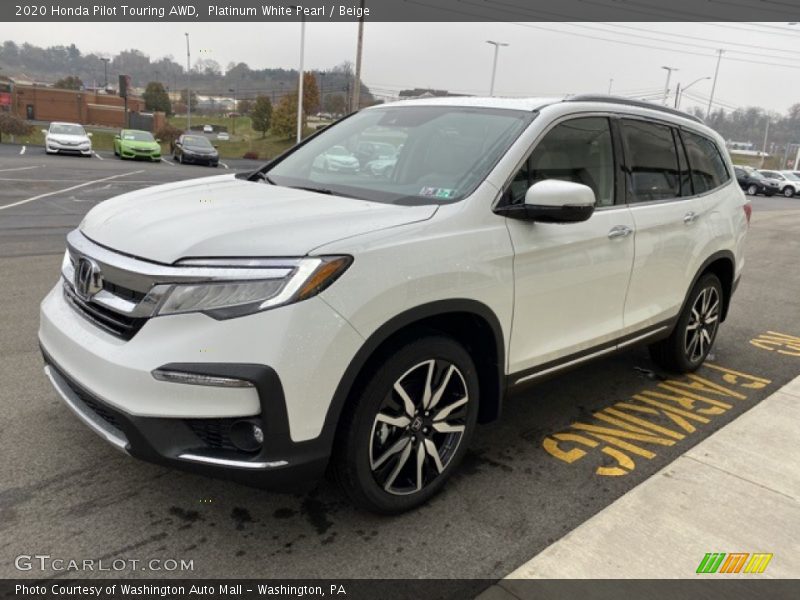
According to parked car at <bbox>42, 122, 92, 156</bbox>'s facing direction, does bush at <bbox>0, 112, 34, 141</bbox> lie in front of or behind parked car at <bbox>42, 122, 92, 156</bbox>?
behind

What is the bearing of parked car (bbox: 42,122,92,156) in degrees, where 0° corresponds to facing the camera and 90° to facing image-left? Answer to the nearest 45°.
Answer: approximately 0°

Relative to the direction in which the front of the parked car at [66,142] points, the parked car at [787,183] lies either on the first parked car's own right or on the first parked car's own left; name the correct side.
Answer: on the first parked car's own left

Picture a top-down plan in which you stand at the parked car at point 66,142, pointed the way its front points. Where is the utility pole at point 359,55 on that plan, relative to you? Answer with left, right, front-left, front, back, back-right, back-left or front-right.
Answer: left

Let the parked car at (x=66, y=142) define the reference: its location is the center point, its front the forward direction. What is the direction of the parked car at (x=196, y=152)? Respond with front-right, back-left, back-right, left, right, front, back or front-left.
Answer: left

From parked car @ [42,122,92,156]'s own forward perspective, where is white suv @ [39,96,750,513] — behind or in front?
in front

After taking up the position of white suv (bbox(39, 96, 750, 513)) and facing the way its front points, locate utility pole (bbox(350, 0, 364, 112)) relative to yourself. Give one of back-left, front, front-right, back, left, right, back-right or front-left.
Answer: back-right

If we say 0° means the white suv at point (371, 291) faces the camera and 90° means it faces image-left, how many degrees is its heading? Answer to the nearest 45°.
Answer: approximately 45°

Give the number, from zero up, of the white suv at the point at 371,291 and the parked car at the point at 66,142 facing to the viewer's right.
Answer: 0

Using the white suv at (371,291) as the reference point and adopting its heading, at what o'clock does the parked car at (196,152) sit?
The parked car is roughly at 4 o'clock from the white suv.

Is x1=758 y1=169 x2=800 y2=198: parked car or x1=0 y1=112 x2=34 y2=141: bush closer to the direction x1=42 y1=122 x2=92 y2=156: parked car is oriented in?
the parked car

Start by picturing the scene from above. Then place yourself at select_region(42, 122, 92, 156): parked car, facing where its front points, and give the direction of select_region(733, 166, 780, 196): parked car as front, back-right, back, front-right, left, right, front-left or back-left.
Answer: left
